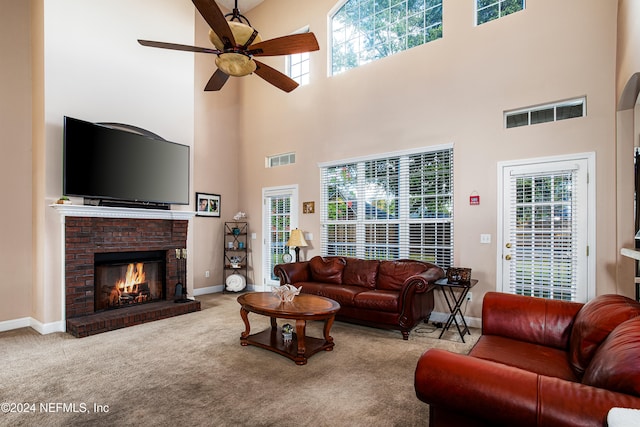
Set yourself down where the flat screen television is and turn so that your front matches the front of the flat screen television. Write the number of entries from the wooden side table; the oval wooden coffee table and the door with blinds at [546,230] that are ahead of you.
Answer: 3

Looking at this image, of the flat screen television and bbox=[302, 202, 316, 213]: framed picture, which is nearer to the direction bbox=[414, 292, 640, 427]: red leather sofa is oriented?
the flat screen television

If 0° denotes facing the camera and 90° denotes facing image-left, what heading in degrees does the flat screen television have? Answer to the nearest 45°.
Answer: approximately 315°

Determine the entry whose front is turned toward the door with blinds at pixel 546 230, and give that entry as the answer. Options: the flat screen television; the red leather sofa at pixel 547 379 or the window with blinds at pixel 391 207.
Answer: the flat screen television

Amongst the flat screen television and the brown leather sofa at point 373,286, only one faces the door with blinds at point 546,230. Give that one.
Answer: the flat screen television

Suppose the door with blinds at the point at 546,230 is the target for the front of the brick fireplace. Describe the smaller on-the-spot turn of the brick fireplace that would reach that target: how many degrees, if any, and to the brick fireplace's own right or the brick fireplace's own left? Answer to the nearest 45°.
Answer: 0° — it already faces it

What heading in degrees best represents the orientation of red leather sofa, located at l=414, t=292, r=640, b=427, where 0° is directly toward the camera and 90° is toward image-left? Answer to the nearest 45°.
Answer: approximately 90°

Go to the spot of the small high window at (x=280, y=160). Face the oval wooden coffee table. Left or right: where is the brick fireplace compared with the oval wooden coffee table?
right

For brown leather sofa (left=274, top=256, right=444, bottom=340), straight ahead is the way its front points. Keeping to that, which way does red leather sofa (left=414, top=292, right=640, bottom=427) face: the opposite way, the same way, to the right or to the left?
to the right
